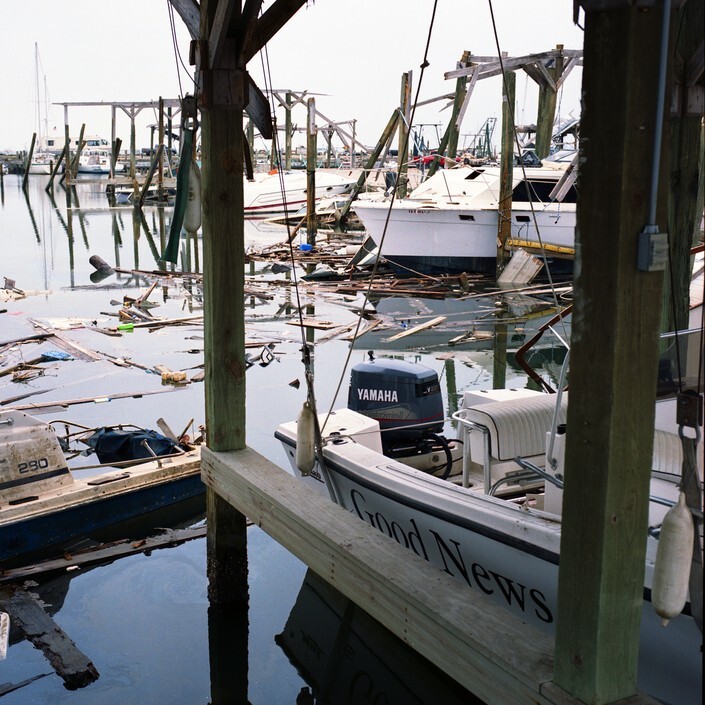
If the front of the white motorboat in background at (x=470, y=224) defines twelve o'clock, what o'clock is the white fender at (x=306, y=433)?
The white fender is roughly at 9 o'clock from the white motorboat in background.

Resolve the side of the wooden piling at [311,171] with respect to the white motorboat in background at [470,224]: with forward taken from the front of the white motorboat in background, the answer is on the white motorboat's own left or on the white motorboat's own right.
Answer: on the white motorboat's own right

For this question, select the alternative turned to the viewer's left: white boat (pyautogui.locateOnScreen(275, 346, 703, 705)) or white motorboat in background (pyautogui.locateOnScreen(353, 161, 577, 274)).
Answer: the white motorboat in background

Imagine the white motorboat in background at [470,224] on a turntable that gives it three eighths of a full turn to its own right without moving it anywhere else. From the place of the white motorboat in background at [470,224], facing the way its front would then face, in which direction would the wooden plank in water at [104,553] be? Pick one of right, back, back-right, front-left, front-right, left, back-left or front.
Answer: back-right

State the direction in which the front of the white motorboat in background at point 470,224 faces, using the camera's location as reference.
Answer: facing to the left of the viewer

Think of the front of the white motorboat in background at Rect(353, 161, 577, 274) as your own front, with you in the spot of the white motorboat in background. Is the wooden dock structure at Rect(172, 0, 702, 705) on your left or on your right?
on your left

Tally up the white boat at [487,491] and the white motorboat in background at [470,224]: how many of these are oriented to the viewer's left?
1
